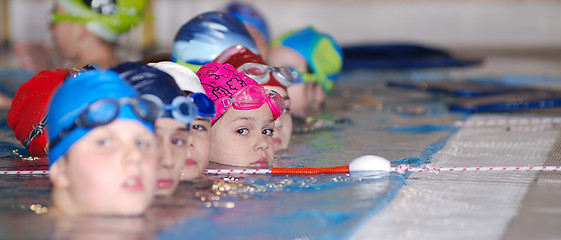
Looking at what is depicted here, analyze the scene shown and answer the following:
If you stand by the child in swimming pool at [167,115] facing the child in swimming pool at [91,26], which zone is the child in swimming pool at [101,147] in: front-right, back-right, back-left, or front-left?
back-left

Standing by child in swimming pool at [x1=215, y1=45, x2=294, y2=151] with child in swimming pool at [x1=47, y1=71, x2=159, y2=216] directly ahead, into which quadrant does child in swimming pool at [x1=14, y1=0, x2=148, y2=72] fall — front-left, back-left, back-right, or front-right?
back-right

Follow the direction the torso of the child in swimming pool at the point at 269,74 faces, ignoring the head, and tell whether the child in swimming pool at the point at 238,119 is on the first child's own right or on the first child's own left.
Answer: on the first child's own right

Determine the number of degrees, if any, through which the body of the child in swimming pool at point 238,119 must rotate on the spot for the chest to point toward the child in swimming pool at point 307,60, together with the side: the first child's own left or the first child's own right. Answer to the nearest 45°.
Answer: approximately 135° to the first child's own left

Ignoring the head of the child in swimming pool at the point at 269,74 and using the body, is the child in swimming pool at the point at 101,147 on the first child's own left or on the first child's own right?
on the first child's own right
